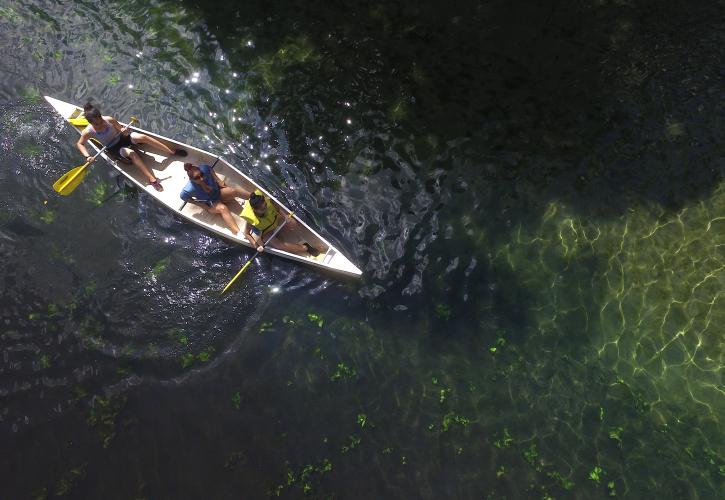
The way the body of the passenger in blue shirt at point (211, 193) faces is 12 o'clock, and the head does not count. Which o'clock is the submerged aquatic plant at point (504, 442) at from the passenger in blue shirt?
The submerged aquatic plant is roughly at 1 o'clock from the passenger in blue shirt.

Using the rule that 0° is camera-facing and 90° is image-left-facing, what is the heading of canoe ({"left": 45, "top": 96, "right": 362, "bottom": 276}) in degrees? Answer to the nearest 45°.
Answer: approximately 315°

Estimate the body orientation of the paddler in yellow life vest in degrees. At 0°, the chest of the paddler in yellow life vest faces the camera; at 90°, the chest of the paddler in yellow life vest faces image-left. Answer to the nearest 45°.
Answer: approximately 315°

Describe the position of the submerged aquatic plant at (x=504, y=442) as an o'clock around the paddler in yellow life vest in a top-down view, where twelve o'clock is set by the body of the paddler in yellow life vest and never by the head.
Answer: The submerged aquatic plant is roughly at 1 o'clock from the paddler in yellow life vest.

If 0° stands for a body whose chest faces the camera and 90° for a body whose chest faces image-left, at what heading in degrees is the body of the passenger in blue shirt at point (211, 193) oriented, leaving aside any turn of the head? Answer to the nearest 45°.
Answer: approximately 315°

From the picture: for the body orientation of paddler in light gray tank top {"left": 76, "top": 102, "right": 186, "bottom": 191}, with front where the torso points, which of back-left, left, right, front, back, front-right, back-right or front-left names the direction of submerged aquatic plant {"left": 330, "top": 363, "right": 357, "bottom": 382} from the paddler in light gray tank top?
front-right

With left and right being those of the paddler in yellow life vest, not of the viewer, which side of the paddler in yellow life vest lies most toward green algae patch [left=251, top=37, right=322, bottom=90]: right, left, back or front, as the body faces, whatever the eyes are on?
left

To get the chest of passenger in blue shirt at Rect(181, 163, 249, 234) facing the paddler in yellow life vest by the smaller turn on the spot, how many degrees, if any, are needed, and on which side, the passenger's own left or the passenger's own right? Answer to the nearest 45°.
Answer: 0° — they already face them
